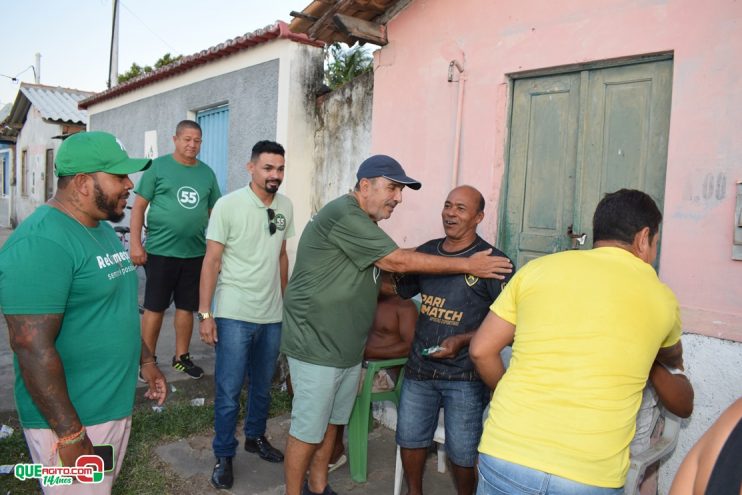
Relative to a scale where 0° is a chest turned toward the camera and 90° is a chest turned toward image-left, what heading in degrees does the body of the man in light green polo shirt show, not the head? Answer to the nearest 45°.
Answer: approximately 315°

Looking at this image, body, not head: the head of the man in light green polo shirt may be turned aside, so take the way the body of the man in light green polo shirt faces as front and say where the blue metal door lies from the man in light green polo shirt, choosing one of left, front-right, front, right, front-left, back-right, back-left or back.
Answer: back-left

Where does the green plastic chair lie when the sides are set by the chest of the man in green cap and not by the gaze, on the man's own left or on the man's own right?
on the man's own left

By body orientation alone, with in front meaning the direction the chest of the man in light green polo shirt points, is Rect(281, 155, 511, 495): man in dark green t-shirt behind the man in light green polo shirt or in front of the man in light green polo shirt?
in front

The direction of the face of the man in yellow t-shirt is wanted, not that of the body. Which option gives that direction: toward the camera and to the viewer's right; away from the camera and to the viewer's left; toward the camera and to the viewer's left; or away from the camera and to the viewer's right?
away from the camera and to the viewer's right

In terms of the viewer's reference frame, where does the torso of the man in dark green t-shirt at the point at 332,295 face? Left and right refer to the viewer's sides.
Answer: facing to the right of the viewer

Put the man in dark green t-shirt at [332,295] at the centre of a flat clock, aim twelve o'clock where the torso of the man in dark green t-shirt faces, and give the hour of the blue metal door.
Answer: The blue metal door is roughly at 8 o'clock from the man in dark green t-shirt.

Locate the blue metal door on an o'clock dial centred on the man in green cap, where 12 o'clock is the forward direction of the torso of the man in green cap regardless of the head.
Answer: The blue metal door is roughly at 8 o'clock from the man in green cap.

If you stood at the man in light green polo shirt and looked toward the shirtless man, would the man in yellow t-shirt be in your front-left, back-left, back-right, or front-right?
front-right

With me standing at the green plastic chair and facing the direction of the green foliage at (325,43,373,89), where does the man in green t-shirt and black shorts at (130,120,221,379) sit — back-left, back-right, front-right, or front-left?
front-left

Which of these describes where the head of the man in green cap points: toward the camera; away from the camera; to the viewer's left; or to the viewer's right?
to the viewer's right

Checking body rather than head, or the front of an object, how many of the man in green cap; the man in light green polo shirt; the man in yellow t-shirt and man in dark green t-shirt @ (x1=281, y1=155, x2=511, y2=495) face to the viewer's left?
0

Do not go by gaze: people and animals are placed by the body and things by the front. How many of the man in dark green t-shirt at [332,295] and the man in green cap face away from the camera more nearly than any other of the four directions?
0

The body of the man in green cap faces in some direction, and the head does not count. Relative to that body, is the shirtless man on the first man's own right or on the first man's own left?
on the first man's own left

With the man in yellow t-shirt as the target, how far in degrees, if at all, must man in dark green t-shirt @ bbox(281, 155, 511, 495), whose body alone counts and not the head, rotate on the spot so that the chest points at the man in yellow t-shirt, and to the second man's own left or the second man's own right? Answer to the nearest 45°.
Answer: approximately 45° to the second man's own right

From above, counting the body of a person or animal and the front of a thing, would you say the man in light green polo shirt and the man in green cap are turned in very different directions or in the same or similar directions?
same or similar directions
